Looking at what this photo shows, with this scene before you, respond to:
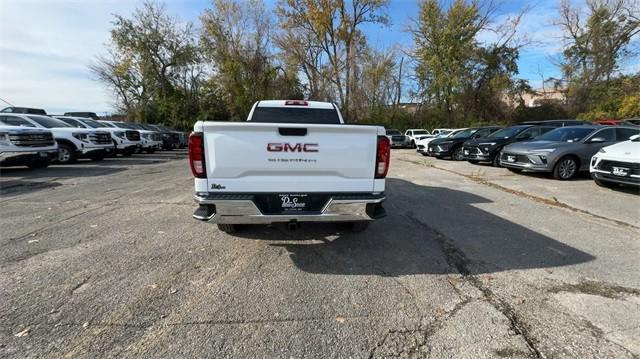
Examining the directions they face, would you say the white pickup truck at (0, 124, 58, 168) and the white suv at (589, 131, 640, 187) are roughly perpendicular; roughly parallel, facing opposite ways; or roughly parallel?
roughly parallel, facing opposite ways

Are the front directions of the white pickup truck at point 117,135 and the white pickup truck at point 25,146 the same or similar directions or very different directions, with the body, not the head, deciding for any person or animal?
same or similar directions

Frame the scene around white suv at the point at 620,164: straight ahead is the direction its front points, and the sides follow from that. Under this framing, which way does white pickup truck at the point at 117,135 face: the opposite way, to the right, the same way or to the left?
the opposite way

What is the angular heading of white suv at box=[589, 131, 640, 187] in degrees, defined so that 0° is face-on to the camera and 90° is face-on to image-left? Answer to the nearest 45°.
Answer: approximately 45°

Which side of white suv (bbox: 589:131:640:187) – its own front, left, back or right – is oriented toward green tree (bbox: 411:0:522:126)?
right

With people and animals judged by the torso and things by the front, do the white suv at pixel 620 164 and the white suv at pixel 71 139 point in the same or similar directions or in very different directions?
very different directions

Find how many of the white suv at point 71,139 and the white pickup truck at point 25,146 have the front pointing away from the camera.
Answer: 0

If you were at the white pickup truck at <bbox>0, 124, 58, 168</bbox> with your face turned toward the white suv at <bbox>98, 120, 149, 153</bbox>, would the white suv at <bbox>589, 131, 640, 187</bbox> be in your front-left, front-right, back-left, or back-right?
back-right

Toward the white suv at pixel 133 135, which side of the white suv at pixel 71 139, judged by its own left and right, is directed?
left

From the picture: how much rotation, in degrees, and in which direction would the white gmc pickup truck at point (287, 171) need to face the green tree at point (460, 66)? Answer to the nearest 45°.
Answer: approximately 45° to its right

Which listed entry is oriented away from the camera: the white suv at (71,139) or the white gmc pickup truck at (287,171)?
the white gmc pickup truck

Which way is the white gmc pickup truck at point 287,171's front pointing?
away from the camera

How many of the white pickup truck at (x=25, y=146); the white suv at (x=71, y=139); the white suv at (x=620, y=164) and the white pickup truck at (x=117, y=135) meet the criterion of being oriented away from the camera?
0

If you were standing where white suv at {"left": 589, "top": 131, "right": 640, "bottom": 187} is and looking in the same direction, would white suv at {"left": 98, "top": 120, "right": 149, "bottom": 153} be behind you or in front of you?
in front

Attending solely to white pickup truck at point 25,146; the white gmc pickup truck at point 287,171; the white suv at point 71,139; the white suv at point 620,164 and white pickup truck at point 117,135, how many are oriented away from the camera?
1

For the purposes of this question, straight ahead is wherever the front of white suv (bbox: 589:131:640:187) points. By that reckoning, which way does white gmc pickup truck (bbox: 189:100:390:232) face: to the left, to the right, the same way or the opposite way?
to the right

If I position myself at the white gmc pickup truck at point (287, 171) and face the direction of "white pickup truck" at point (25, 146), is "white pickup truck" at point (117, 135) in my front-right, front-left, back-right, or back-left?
front-right

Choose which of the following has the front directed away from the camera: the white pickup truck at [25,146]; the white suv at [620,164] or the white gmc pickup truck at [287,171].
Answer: the white gmc pickup truck
